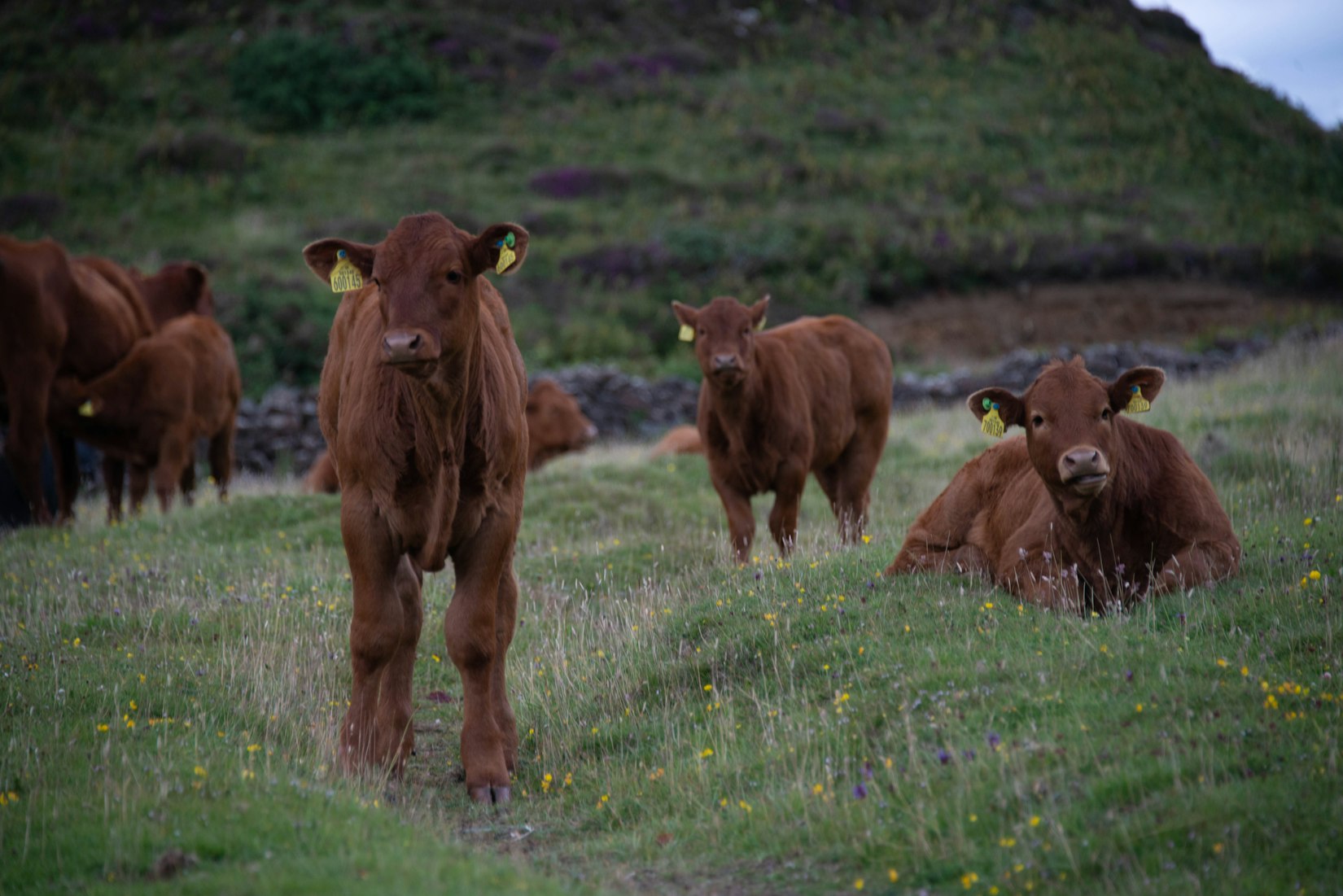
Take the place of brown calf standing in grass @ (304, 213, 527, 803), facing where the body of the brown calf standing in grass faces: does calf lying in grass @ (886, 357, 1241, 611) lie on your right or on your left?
on your left

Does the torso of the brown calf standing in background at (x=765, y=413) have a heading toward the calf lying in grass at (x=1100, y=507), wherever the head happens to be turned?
no

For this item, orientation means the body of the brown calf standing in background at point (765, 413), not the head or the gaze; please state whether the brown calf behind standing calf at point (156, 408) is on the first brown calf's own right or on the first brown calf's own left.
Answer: on the first brown calf's own right

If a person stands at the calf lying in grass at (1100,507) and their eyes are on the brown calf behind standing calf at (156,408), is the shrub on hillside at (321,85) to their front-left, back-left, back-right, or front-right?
front-right

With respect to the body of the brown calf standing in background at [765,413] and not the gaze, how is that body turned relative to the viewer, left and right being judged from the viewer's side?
facing the viewer and to the left of the viewer

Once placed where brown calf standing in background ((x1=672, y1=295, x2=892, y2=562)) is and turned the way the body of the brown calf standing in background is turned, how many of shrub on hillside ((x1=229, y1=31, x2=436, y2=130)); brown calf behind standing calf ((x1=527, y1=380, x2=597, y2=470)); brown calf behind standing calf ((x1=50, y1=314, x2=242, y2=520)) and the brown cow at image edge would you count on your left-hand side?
0

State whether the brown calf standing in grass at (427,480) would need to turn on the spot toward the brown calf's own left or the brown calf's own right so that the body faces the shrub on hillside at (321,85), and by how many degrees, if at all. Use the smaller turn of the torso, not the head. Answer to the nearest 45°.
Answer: approximately 180°

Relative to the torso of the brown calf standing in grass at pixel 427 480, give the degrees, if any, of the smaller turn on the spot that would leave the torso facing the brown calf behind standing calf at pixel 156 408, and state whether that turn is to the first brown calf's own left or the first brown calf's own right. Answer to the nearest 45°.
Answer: approximately 180°

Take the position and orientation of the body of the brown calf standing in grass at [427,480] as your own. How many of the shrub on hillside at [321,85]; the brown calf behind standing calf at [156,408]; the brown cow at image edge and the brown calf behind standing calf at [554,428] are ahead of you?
0

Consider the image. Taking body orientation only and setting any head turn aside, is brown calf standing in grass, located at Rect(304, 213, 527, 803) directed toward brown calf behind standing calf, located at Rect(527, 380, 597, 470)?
no

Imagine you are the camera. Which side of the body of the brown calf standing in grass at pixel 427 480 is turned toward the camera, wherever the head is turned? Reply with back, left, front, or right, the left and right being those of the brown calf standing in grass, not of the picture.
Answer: front
